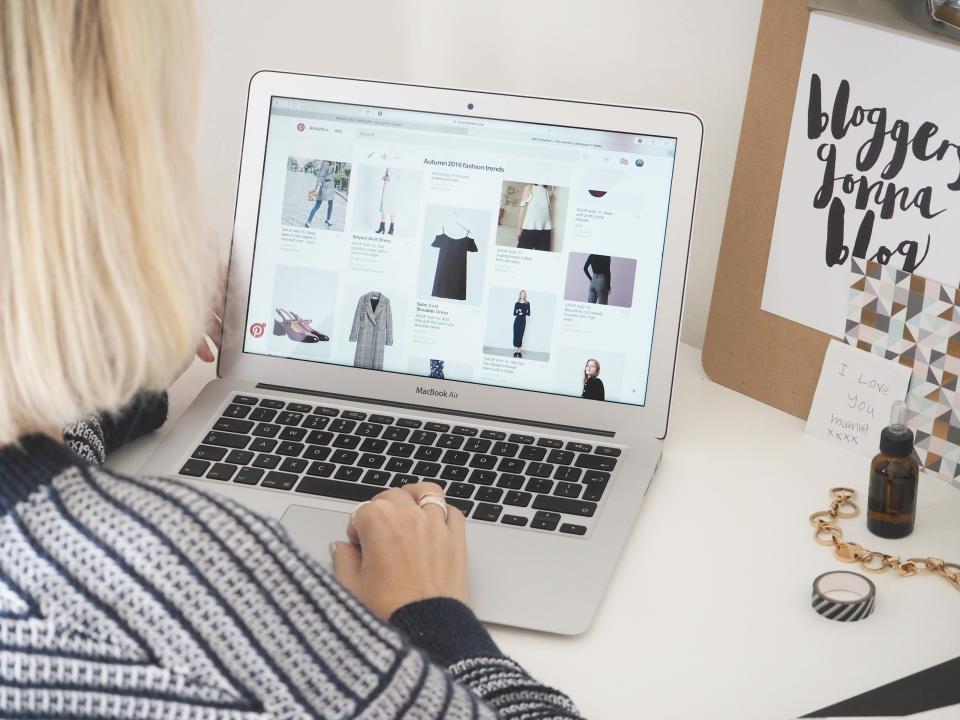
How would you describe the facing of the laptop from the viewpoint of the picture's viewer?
facing the viewer

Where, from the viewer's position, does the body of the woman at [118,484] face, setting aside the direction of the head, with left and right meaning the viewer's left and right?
facing away from the viewer and to the right of the viewer

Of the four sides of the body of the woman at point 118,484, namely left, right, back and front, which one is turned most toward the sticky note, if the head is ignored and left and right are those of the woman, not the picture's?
front

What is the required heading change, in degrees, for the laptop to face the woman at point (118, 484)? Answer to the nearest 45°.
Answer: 0° — it already faces them

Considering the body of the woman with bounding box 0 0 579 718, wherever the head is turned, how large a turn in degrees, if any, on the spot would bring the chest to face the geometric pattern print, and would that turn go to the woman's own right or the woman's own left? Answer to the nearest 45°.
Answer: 0° — they already face it

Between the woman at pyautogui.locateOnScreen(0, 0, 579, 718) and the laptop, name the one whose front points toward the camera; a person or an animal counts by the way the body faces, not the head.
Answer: the laptop

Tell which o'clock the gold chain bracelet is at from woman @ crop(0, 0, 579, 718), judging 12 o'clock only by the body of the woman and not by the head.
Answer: The gold chain bracelet is roughly at 1 o'clock from the woman.

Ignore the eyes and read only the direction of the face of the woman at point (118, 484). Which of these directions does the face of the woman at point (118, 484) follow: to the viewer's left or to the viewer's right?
to the viewer's right

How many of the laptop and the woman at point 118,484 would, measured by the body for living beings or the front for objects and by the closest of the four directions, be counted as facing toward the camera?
1
